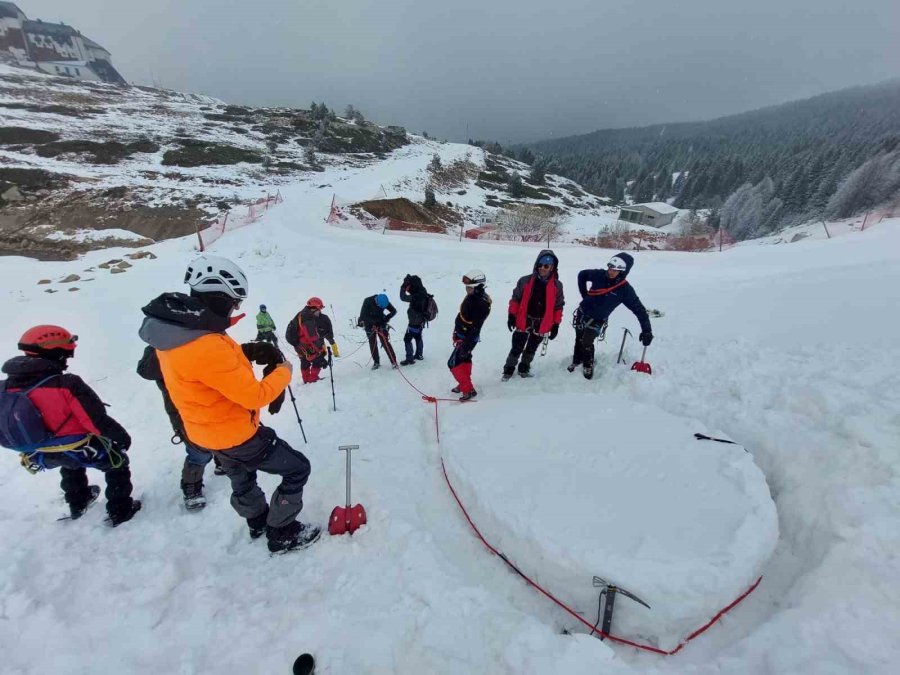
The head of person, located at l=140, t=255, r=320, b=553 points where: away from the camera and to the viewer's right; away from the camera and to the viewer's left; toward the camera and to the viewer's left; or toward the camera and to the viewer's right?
away from the camera and to the viewer's right

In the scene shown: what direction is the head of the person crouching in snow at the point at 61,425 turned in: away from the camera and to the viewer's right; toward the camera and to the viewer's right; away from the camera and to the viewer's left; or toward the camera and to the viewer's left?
away from the camera and to the viewer's right
